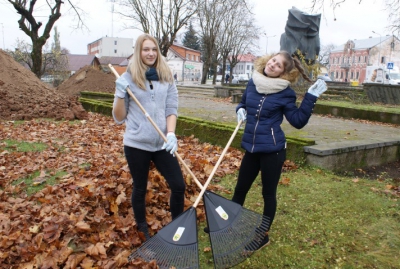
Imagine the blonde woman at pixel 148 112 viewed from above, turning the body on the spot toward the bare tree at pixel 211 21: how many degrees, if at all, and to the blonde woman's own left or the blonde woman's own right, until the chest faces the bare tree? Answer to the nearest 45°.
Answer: approximately 180°

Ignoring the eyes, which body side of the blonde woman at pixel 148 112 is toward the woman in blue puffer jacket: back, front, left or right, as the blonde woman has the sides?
left

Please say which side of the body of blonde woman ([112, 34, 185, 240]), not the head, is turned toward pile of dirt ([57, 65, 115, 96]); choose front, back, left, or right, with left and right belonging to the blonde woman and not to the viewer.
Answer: back

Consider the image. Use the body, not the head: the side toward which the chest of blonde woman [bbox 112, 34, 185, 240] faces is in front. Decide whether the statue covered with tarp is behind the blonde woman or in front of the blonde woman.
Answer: behind

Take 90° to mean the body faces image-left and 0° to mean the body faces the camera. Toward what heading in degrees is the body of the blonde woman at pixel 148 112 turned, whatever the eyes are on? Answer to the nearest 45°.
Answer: approximately 0°

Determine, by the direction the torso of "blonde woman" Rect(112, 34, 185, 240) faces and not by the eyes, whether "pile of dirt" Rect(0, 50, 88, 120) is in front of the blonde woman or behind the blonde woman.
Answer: behind

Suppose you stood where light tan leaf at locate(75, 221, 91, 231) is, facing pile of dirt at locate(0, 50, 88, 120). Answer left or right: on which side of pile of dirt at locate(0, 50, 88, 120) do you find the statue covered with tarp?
right
